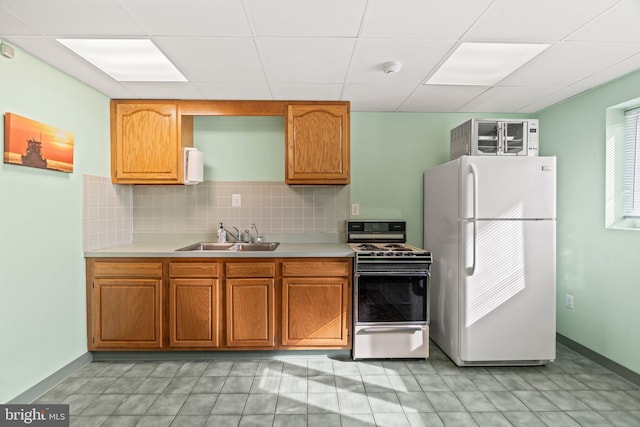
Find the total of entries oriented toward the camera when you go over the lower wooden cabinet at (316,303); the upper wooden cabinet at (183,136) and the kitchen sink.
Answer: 3

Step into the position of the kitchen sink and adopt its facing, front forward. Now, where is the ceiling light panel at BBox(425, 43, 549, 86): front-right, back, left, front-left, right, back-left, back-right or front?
front-left

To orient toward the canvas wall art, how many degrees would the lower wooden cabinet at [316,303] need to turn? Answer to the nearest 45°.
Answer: approximately 90° to its right

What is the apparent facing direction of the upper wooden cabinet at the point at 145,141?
toward the camera

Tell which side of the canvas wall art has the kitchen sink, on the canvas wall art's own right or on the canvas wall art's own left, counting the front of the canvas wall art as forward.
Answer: on the canvas wall art's own left

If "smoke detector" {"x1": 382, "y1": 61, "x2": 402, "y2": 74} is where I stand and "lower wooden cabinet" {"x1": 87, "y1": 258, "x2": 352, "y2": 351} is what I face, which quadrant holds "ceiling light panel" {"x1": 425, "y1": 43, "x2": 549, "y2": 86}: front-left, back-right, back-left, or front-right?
back-right

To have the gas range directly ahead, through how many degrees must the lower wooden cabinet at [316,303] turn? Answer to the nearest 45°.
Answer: approximately 90° to its left

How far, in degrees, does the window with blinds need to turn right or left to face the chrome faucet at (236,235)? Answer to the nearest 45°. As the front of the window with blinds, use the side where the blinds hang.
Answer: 0° — it already faces it

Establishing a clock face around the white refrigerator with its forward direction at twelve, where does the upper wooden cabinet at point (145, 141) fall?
The upper wooden cabinet is roughly at 4 o'clock from the white refrigerator.

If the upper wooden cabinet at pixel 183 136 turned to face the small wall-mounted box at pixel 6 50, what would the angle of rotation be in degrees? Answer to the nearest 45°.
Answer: approximately 45° to its right

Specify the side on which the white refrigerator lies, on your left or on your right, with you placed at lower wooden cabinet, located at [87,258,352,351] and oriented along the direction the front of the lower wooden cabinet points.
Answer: on your left

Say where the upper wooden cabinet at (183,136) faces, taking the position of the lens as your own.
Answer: facing the viewer

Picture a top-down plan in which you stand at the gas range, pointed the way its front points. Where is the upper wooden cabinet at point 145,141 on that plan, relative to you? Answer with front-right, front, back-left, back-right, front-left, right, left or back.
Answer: right

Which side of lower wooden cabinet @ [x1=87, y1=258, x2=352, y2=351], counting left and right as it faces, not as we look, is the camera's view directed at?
front
